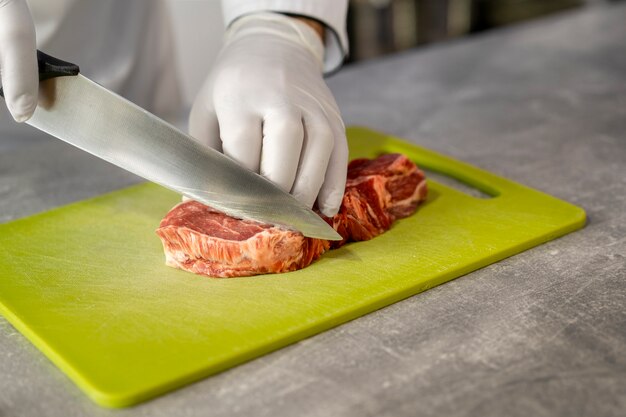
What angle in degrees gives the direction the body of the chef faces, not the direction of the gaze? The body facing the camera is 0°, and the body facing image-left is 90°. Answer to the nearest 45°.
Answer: approximately 0°
